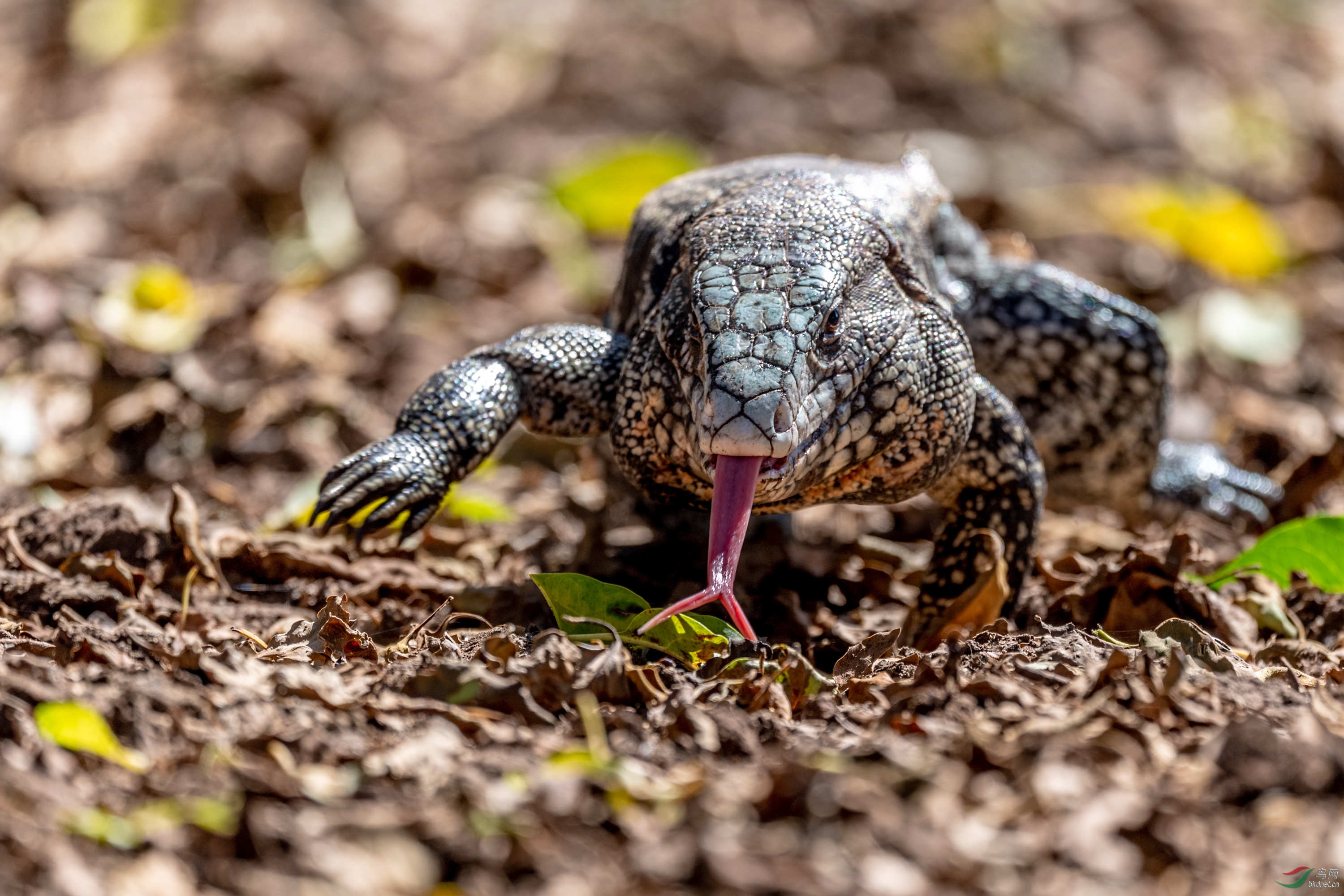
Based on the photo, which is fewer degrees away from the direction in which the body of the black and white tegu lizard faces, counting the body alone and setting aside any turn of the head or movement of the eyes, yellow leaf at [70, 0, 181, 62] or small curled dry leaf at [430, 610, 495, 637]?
the small curled dry leaf

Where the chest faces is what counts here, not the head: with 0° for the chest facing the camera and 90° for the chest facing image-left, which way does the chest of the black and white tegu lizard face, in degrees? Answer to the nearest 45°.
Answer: approximately 0°

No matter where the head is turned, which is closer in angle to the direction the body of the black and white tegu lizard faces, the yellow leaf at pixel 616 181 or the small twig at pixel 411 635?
the small twig

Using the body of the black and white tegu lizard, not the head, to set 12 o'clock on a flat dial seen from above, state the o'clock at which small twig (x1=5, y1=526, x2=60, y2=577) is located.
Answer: The small twig is roughly at 3 o'clock from the black and white tegu lizard.

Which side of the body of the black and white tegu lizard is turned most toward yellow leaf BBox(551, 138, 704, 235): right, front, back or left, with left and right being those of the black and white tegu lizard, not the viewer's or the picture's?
back

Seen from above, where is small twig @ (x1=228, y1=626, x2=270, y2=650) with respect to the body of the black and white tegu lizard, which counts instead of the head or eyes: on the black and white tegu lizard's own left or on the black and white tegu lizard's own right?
on the black and white tegu lizard's own right

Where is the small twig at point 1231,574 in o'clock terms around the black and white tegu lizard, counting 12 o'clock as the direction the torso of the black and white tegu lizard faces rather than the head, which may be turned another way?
The small twig is roughly at 9 o'clock from the black and white tegu lizard.
